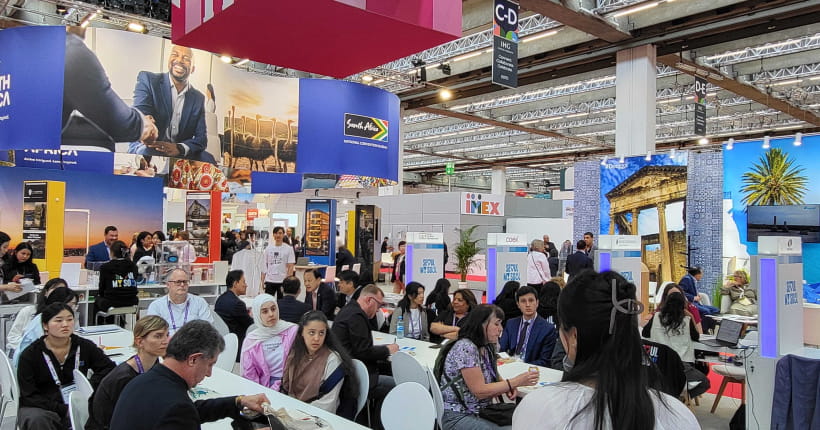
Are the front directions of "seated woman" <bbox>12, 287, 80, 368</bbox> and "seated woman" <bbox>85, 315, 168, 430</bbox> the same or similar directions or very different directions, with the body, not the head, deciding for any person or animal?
same or similar directions

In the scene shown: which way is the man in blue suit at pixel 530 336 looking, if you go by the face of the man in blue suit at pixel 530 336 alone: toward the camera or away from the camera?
toward the camera

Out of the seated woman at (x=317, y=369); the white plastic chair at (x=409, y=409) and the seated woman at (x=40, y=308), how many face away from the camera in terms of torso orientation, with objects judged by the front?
1

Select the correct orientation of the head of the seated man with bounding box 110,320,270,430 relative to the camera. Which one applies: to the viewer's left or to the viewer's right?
to the viewer's right

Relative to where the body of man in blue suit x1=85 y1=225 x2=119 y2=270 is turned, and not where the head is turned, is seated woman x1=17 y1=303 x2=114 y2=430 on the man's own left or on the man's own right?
on the man's own right

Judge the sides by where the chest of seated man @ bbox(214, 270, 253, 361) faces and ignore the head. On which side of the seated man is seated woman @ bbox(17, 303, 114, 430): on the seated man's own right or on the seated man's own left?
on the seated man's own right

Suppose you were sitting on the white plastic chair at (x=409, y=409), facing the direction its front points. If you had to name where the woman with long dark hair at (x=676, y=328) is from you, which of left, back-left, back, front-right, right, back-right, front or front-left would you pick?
front-right

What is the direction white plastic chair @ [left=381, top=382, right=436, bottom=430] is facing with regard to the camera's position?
facing away from the viewer

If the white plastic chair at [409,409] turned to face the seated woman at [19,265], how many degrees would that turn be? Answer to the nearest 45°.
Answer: approximately 45° to its left
